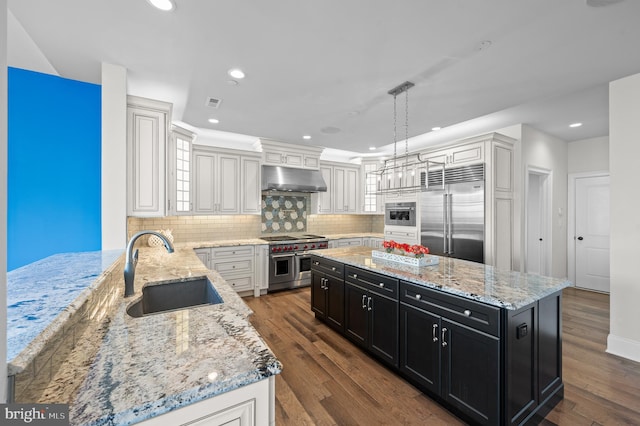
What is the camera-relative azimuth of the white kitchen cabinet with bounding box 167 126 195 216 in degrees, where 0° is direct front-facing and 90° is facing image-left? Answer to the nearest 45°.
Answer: approximately 315°

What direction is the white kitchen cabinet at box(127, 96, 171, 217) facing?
to the viewer's right

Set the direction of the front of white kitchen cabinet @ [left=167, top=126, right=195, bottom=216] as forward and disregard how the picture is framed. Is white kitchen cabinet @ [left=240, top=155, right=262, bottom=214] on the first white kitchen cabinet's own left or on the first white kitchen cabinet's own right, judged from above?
on the first white kitchen cabinet's own left

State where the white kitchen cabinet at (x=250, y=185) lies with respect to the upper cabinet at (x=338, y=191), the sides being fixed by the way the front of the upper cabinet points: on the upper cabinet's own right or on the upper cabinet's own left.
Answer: on the upper cabinet's own right

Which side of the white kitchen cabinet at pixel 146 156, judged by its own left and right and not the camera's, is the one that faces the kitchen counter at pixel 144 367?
right

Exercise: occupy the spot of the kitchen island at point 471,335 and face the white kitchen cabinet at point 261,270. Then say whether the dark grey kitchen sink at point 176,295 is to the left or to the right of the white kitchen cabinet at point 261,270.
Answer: left

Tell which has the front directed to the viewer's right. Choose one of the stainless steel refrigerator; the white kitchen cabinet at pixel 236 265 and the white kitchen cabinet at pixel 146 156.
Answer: the white kitchen cabinet at pixel 146 156
